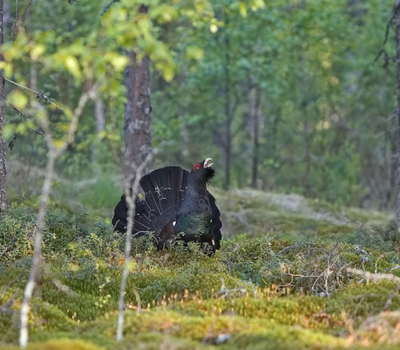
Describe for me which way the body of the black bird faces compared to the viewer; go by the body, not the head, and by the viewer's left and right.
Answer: facing the viewer and to the right of the viewer

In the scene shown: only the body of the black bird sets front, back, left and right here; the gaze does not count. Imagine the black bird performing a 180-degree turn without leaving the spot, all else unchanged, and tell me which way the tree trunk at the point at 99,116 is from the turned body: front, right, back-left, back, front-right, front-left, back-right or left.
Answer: front-right

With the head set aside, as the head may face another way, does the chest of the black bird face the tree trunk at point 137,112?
no
